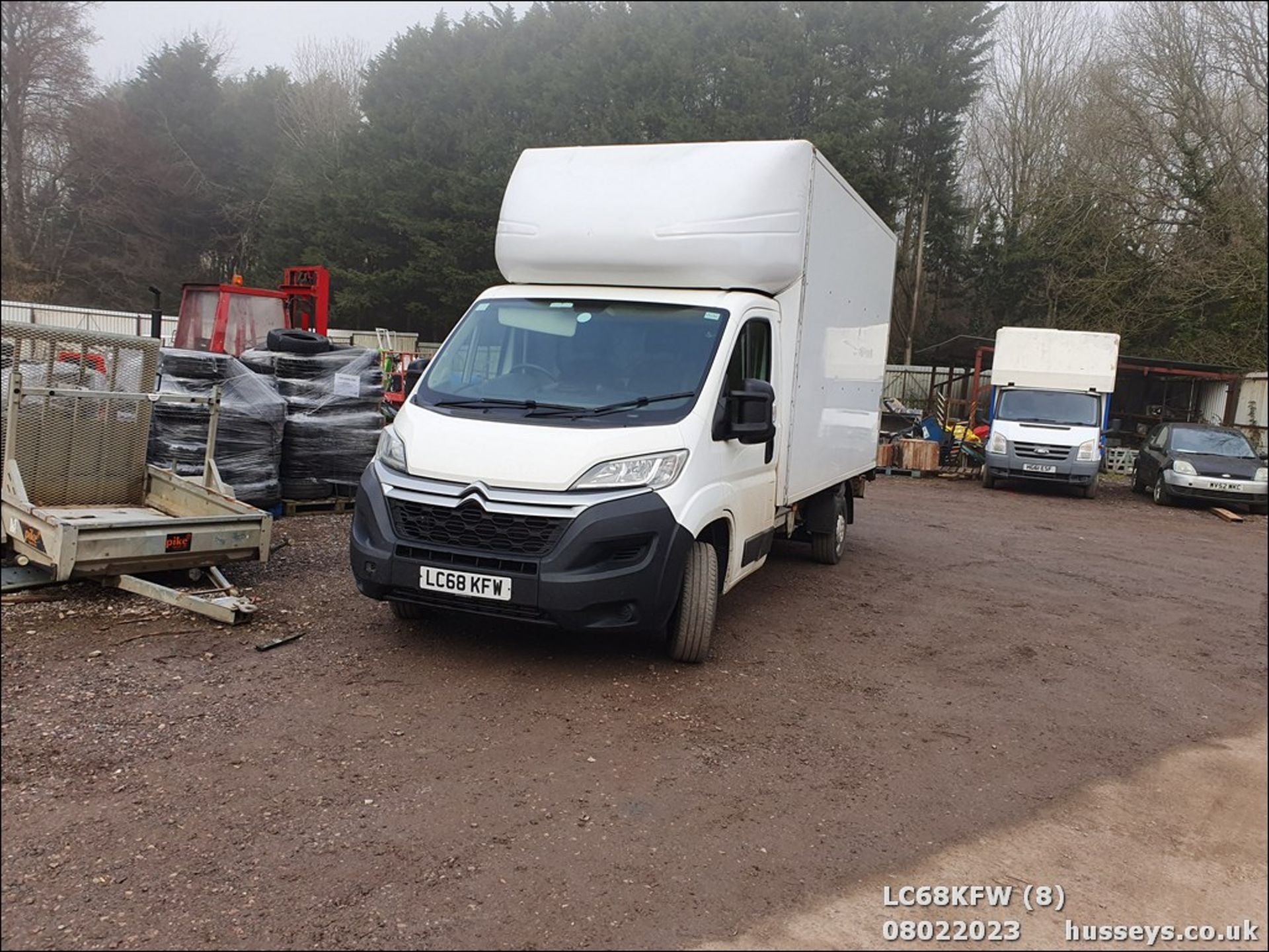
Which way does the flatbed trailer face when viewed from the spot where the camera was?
facing the viewer and to the right of the viewer

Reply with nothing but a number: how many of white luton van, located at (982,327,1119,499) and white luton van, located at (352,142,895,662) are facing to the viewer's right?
0

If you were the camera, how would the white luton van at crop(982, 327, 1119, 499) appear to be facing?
facing the viewer

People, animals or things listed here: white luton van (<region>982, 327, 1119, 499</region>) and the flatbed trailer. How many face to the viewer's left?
0

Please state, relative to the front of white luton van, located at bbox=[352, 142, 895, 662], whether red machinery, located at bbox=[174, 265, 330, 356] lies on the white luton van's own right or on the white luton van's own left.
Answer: on the white luton van's own right

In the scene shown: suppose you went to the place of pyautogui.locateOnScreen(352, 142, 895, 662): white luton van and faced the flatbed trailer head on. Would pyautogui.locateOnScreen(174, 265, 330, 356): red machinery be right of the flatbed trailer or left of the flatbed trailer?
right

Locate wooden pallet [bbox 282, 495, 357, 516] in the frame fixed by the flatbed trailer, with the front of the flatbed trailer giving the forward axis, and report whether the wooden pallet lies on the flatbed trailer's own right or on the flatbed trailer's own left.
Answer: on the flatbed trailer's own left

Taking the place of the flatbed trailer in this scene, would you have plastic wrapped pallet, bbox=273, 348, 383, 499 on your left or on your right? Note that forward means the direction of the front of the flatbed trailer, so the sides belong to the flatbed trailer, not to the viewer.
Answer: on your left

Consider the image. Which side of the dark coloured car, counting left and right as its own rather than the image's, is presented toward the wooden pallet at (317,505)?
right

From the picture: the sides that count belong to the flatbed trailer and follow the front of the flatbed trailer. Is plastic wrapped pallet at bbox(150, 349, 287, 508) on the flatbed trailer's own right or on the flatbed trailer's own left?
on the flatbed trailer's own left

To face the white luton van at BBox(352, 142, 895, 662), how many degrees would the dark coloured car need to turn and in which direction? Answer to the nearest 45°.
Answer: approximately 45° to its right

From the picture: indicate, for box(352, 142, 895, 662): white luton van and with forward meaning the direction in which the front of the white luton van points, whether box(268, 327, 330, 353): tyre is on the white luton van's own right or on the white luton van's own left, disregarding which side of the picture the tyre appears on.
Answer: on the white luton van's own right
